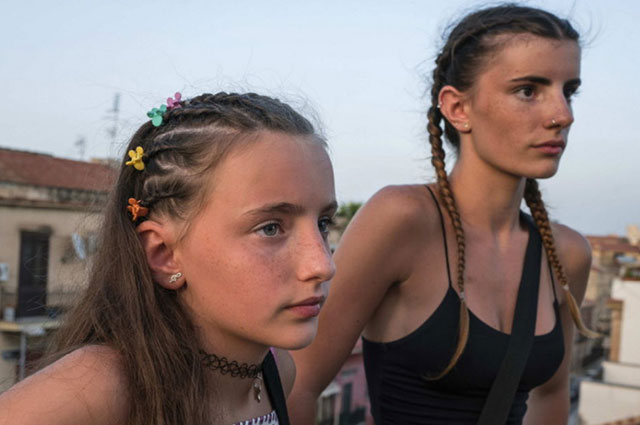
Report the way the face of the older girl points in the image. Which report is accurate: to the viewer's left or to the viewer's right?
to the viewer's right

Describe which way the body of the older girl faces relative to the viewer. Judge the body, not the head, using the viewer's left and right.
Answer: facing the viewer and to the right of the viewer

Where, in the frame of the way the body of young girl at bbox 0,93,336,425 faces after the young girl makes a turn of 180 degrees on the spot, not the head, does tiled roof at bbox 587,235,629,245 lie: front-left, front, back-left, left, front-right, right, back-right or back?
right

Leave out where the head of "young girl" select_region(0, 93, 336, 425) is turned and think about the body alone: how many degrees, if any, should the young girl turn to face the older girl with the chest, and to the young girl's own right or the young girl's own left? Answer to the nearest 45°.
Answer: approximately 90° to the young girl's own left

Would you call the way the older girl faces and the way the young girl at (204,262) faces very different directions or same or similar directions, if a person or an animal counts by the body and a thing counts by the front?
same or similar directions

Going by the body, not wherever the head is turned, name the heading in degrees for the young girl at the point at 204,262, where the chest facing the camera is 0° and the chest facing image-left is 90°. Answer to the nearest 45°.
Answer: approximately 315°

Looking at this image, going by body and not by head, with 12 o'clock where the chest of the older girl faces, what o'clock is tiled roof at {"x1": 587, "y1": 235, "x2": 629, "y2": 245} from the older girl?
The tiled roof is roughly at 8 o'clock from the older girl.

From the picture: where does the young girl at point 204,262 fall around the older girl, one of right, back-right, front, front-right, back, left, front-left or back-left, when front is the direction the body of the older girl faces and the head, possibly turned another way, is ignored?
right

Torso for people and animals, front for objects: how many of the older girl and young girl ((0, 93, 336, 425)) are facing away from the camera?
0
